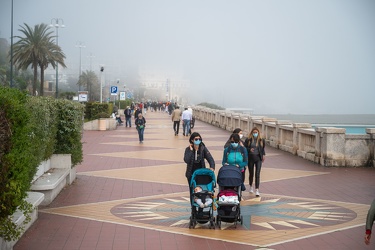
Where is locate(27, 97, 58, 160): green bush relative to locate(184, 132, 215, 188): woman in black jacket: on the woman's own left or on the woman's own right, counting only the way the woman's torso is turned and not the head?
on the woman's own right

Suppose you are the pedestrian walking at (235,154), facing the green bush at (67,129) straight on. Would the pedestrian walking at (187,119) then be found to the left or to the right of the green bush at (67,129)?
right

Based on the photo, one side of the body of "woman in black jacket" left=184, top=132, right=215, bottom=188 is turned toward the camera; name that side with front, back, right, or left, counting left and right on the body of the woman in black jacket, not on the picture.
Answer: front

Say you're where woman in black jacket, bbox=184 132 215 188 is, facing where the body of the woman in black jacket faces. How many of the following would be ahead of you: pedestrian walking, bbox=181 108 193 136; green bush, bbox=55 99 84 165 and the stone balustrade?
0

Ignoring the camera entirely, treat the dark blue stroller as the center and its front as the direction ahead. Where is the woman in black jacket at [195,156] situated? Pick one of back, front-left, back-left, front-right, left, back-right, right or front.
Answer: back-right

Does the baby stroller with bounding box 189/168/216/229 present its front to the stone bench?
no

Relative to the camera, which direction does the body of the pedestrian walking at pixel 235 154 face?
toward the camera

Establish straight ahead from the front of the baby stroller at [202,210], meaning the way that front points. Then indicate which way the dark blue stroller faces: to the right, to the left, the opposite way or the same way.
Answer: the same way

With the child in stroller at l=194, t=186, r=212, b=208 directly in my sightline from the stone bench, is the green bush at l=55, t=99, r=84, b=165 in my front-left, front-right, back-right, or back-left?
back-left

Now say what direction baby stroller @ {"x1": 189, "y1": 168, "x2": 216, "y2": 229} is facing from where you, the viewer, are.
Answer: facing the viewer

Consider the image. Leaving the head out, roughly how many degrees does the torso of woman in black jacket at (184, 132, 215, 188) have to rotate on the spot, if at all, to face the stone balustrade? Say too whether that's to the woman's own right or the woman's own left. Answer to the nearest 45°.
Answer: approximately 135° to the woman's own left

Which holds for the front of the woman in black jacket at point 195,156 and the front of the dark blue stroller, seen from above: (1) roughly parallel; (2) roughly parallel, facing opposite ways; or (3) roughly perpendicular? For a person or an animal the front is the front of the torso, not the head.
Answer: roughly parallel
